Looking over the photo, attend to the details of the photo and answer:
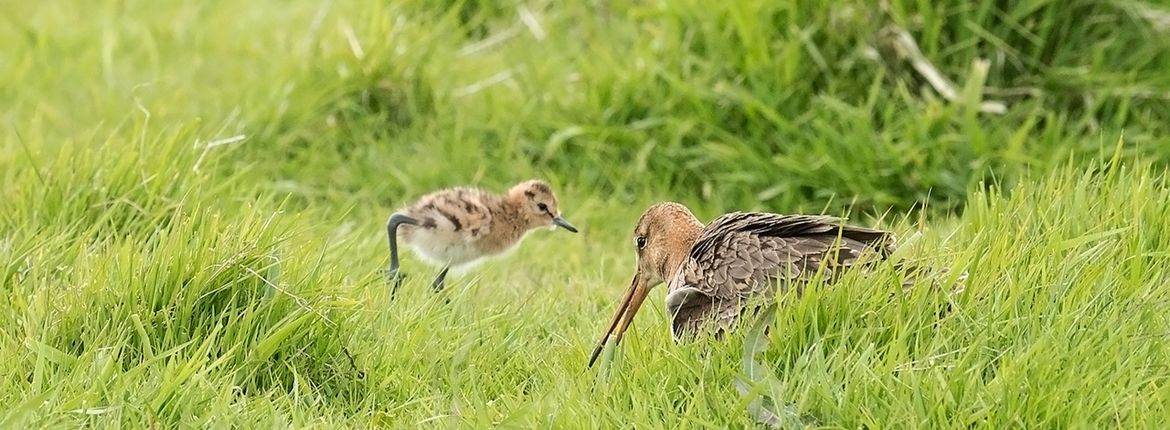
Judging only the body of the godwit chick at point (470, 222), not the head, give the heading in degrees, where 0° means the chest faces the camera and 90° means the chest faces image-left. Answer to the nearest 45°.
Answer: approximately 270°

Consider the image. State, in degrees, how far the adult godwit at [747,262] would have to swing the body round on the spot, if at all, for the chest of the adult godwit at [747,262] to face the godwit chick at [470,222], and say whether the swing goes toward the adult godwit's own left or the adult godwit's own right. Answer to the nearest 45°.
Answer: approximately 45° to the adult godwit's own right

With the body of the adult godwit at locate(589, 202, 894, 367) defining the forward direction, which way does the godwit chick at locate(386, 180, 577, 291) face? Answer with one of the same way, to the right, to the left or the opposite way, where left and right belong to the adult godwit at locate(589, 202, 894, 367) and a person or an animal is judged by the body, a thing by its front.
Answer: the opposite way

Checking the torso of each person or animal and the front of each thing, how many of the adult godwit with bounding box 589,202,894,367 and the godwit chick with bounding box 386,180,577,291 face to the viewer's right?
1

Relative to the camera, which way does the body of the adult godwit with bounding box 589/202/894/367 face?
to the viewer's left

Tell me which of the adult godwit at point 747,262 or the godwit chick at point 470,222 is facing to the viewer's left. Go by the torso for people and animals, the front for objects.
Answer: the adult godwit at point 747,262

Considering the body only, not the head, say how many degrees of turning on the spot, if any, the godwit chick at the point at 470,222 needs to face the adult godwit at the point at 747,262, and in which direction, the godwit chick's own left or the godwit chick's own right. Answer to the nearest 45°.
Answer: approximately 45° to the godwit chick's own right
